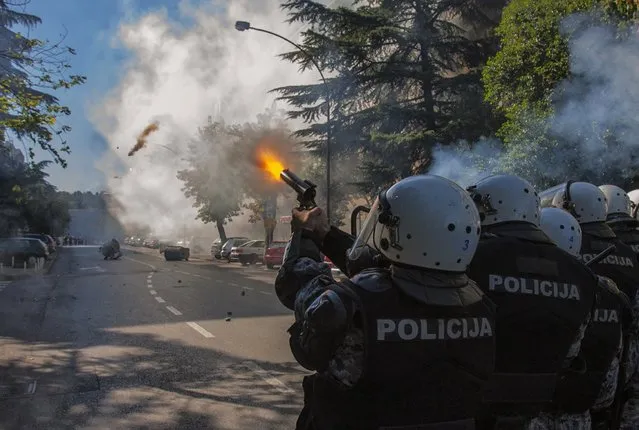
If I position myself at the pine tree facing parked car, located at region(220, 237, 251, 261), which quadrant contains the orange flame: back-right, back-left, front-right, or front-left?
back-left

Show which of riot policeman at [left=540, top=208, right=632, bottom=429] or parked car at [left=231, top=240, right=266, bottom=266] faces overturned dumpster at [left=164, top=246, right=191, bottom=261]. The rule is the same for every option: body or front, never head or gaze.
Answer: the riot policeman

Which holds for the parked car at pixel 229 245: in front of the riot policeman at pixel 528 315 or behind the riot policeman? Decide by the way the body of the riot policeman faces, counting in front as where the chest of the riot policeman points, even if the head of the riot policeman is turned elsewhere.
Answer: in front

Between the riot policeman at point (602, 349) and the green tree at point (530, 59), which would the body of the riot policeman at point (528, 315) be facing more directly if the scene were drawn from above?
the green tree

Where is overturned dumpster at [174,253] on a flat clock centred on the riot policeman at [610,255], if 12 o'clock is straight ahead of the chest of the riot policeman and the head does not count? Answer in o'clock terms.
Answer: The overturned dumpster is roughly at 12 o'clock from the riot policeman.

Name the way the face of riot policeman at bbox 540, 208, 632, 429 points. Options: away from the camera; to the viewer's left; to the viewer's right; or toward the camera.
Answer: away from the camera

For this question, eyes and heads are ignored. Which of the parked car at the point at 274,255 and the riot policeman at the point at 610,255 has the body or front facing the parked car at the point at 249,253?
the riot policeman

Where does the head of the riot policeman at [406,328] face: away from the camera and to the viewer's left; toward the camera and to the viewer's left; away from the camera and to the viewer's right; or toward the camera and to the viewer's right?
away from the camera and to the viewer's left

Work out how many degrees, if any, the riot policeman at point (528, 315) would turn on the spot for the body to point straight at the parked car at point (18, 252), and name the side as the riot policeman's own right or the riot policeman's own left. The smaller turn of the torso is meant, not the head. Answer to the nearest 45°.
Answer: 0° — they already face it
